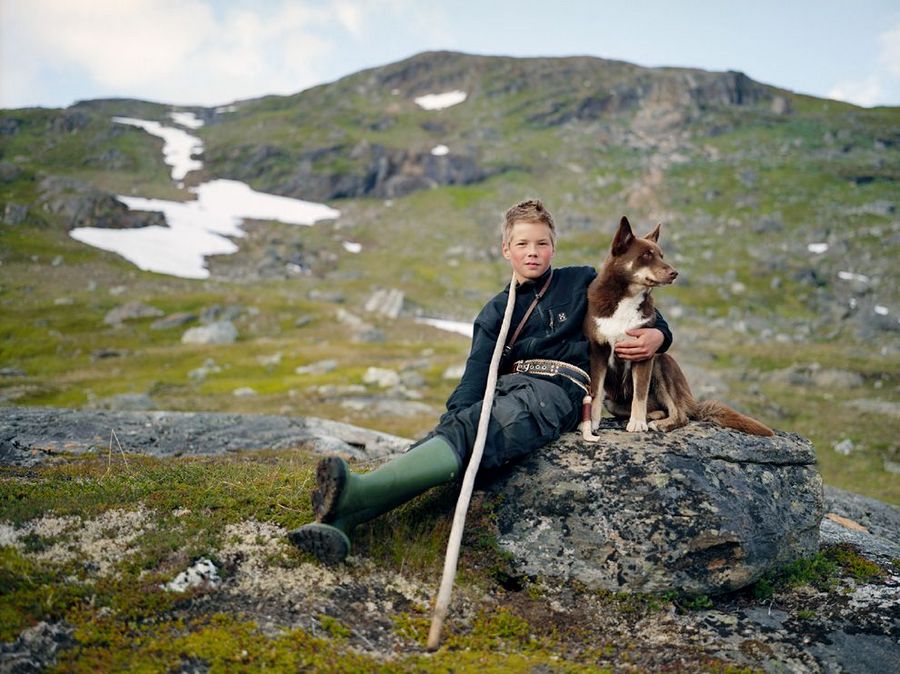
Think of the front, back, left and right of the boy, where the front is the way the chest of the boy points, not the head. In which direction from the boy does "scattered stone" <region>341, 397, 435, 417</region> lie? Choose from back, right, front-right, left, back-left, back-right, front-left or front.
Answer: back-right

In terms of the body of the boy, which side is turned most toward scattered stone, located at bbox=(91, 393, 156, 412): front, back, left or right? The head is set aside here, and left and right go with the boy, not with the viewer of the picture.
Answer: right

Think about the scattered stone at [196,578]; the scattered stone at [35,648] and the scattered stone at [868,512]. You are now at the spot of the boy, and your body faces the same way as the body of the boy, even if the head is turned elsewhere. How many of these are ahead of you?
2

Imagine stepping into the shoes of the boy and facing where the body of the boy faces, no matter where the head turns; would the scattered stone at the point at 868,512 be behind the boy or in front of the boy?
behind

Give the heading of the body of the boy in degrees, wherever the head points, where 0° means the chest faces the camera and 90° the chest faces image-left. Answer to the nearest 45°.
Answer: approximately 45°

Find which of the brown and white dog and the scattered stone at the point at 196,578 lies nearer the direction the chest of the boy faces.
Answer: the scattered stone

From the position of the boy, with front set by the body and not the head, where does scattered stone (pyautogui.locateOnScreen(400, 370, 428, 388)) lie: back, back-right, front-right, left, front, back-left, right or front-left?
back-right
